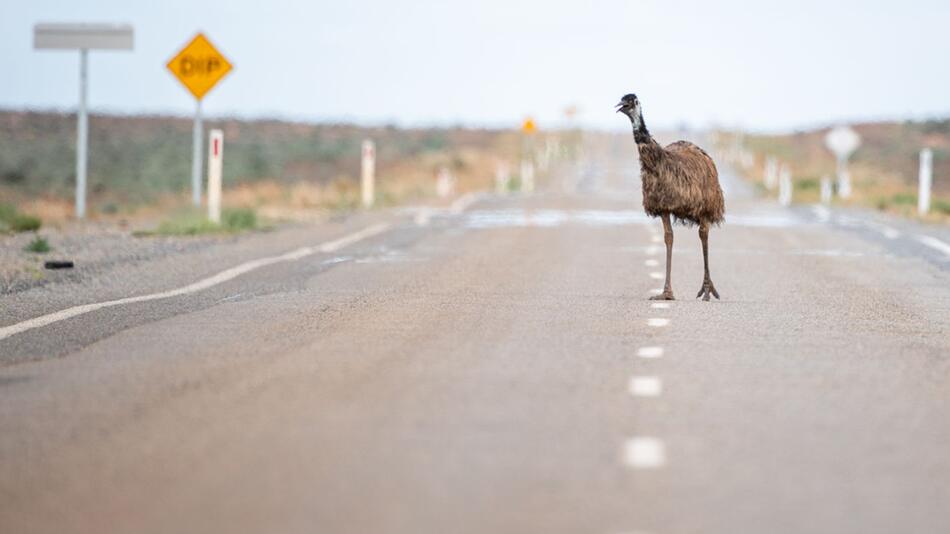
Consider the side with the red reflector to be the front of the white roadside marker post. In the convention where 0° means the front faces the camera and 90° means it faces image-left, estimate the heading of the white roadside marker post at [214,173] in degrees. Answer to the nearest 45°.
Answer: approximately 0°

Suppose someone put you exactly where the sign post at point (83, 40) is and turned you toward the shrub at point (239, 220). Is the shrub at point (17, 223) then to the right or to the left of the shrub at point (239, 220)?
right

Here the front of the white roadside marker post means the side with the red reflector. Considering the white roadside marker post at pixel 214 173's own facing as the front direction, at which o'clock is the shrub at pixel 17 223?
The shrub is roughly at 3 o'clock from the white roadside marker post.

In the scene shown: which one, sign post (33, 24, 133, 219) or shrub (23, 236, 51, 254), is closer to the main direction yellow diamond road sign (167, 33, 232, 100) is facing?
the shrub

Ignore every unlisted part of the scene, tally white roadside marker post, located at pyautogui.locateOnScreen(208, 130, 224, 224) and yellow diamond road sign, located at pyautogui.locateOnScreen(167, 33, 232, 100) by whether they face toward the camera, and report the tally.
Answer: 2

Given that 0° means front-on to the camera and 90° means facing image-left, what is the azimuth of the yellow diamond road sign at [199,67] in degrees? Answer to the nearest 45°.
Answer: approximately 0°
